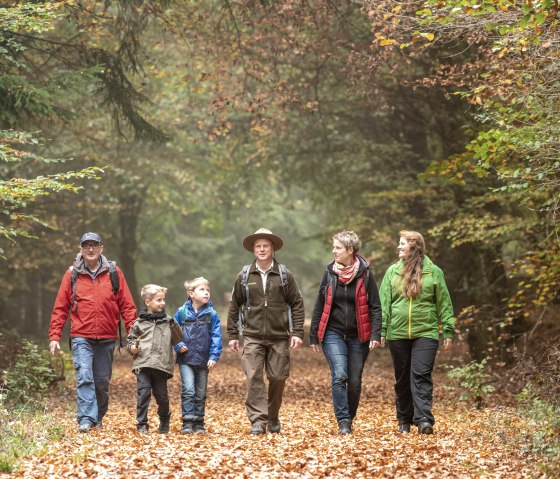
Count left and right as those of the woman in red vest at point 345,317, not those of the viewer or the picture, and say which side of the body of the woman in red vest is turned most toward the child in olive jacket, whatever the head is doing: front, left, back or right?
right

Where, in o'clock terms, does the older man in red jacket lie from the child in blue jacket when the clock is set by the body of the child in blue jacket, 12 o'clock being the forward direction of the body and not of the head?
The older man in red jacket is roughly at 3 o'clock from the child in blue jacket.

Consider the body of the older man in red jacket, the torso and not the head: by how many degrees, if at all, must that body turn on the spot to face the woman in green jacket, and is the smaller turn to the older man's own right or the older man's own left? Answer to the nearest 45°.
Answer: approximately 90° to the older man's own left

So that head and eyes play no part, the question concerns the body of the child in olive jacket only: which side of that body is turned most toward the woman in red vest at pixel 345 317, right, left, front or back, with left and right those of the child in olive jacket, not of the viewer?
left

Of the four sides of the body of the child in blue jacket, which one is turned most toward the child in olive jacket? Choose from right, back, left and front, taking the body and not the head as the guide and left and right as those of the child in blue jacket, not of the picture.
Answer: right

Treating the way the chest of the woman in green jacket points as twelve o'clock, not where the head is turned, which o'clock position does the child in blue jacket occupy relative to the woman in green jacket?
The child in blue jacket is roughly at 3 o'clock from the woman in green jacket.

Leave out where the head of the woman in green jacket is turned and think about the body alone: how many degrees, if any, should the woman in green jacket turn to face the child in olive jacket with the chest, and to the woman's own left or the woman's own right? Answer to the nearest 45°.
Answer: approximately 90° to the woman's own right

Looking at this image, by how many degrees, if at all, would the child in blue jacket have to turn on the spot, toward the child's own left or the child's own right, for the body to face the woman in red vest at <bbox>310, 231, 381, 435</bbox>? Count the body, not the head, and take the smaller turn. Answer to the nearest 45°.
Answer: approximately 90° to the child's own left
